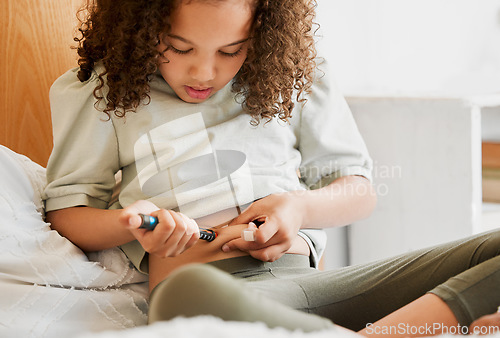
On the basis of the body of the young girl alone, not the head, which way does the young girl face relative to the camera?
toward the camera

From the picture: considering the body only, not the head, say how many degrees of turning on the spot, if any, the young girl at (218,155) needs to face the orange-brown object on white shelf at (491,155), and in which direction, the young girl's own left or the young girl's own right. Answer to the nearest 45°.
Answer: approximately 135° to the young girl's own left
